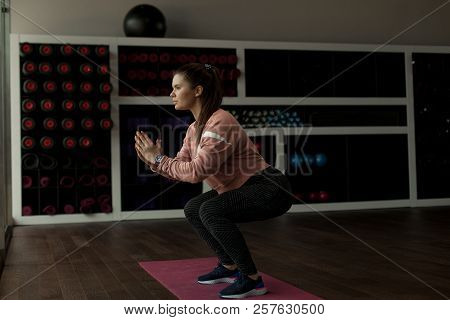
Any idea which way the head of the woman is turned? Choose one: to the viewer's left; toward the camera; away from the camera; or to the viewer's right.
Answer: to the viewer's left

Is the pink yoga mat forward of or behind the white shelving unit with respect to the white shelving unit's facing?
forward

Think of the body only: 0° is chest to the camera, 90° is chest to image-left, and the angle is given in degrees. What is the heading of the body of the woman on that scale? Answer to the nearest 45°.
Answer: approximately 90°

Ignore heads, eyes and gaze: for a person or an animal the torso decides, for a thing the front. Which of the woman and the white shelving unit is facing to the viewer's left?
the woman

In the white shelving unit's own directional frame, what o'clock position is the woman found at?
The woman is roughly at 12 o'clock from the white shelving unit.

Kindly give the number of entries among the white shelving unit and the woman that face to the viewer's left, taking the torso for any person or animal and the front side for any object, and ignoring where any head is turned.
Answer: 1

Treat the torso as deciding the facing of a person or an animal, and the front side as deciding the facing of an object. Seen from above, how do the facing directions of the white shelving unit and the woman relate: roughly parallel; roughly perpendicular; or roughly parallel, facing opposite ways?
roughly perpendicular

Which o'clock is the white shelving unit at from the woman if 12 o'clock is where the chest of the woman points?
The white shelving unit is roughly at 3 o'clock from the woman.

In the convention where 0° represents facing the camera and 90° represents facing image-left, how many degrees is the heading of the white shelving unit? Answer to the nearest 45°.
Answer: approximately 0°
